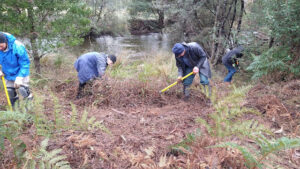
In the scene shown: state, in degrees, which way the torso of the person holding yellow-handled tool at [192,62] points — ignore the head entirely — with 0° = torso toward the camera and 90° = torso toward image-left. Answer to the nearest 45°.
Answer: approximately 45°

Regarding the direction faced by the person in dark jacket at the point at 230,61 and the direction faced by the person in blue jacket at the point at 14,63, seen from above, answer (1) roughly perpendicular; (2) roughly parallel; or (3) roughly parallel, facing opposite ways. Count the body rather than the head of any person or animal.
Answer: roughly perpendicular

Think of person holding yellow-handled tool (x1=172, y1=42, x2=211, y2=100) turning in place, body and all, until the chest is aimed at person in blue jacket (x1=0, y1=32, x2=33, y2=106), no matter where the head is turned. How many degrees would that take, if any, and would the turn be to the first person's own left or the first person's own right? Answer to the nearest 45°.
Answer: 0° — they already face them

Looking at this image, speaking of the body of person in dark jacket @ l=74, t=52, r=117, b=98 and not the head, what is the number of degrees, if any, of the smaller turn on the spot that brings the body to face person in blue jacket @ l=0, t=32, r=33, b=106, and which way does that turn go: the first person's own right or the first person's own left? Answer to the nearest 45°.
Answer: approximately 135° to the first person's own right

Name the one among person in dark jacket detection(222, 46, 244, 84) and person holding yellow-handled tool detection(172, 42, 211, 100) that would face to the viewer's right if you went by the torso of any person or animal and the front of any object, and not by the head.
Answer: the person in dark jacket

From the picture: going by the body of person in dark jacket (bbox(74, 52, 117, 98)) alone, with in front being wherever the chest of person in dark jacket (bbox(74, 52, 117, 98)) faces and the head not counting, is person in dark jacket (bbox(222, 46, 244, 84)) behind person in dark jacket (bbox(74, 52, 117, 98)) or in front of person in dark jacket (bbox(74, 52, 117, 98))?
in front
